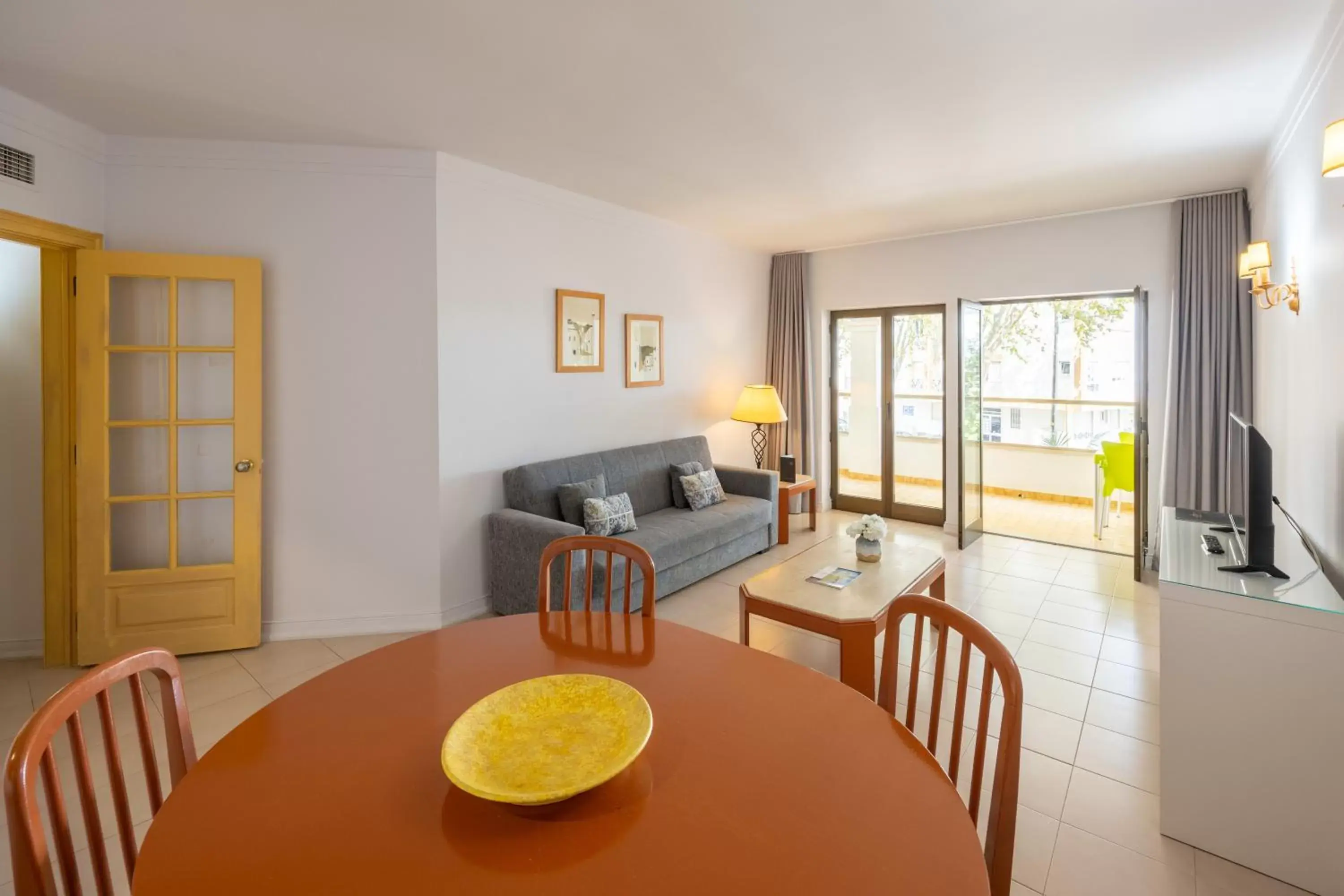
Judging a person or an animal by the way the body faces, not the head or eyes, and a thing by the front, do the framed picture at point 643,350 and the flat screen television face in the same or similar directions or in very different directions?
very different directions

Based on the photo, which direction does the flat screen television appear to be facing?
to the viewer's left

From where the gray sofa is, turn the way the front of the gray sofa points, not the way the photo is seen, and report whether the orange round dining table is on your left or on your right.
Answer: on your right

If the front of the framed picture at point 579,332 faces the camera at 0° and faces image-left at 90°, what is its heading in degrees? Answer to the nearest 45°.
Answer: approximately 315°

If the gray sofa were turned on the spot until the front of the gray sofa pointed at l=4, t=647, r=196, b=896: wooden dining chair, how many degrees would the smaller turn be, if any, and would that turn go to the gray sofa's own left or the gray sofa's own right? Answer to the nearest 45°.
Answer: approximately 45° to the gray sofa's own right

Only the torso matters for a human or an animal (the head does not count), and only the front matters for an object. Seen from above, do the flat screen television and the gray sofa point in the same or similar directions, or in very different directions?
very different directions

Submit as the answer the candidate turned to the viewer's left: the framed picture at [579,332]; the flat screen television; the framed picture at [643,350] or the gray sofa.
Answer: the flat screen television
